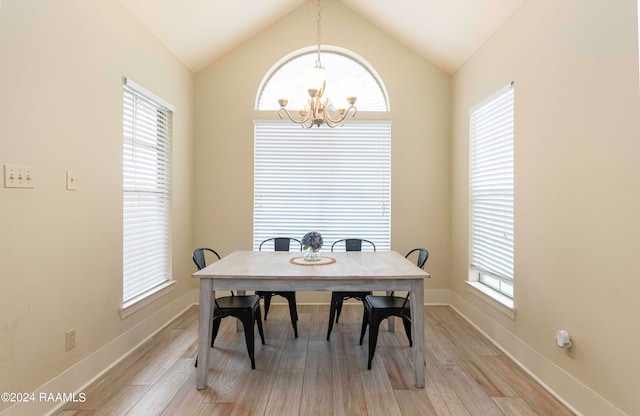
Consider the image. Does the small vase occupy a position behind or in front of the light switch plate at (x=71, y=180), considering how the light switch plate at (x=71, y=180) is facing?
in front

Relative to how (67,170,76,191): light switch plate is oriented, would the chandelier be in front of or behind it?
in front

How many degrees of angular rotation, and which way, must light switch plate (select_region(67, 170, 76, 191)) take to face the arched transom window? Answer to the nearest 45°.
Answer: approximately 45° to its left

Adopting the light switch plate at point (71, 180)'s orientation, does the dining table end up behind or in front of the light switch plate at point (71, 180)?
in front

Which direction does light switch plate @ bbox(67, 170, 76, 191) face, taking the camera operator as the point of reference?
facing the viewer and to the right of the viewer

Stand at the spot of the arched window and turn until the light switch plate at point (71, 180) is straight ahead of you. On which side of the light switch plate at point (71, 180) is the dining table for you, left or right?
left
